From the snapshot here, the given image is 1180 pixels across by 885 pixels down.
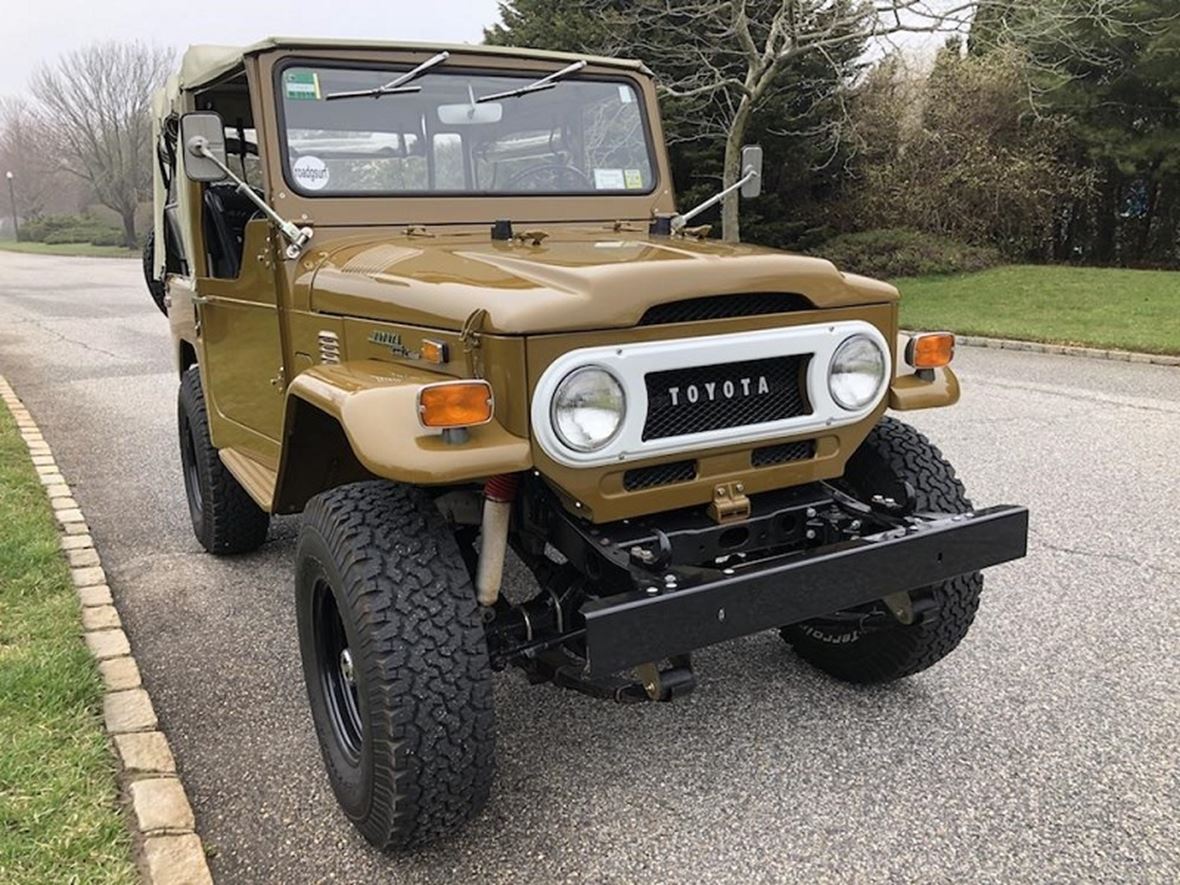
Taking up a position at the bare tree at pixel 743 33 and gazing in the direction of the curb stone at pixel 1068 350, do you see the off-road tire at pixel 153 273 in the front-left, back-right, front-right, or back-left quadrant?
front-right

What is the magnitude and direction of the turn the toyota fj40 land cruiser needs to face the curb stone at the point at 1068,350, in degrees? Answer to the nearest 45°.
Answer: approximately 90° to its left

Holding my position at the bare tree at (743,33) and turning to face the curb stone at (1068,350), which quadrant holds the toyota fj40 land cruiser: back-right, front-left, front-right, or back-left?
front-right

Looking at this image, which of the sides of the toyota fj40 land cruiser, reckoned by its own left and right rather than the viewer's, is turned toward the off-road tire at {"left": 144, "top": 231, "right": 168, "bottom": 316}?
back
